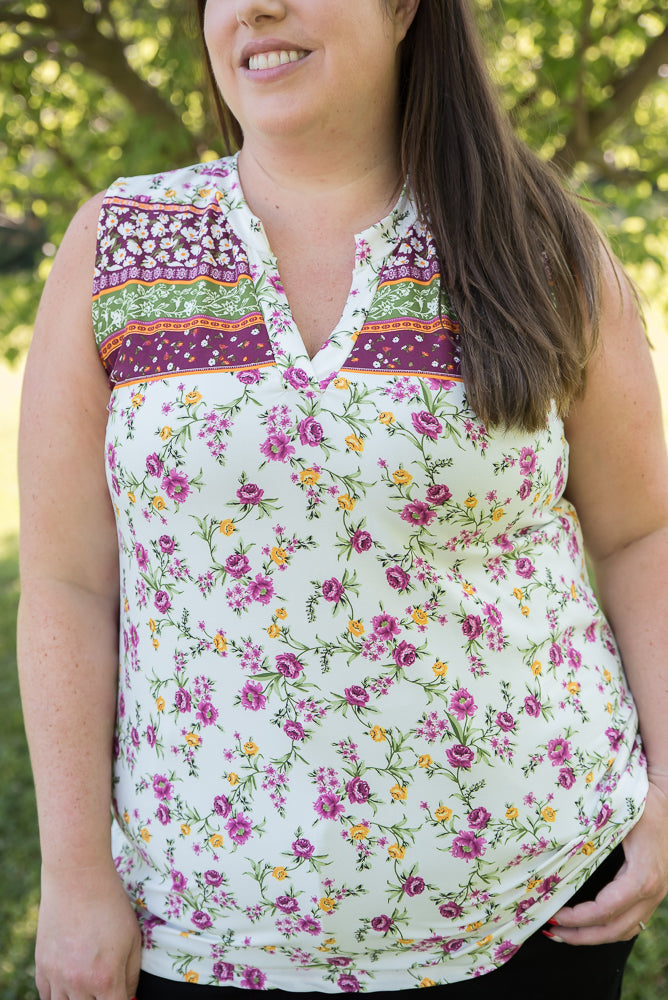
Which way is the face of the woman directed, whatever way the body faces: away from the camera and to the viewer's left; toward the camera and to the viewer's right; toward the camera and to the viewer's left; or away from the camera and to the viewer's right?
toward the camera and to the viewer's left

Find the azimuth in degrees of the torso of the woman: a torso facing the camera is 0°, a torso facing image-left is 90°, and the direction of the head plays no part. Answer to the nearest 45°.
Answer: approximately 0°
